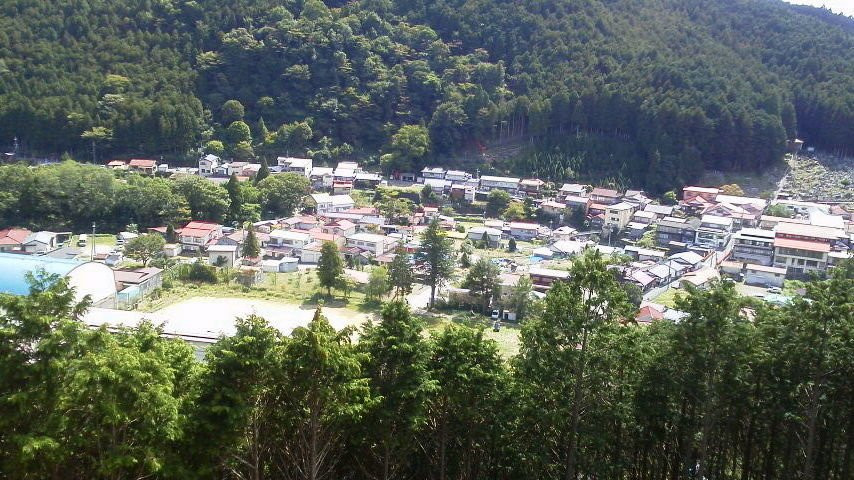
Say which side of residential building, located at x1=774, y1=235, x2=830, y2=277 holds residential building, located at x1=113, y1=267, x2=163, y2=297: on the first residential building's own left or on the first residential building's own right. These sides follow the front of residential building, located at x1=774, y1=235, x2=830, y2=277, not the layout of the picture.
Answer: on the first residential building's own right

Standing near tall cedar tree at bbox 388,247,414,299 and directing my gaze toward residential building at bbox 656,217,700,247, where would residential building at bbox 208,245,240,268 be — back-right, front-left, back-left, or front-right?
back-left

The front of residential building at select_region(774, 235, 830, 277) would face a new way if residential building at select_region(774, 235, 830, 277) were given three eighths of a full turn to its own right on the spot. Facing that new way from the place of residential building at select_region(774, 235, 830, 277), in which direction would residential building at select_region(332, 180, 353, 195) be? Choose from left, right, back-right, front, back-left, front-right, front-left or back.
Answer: front-left

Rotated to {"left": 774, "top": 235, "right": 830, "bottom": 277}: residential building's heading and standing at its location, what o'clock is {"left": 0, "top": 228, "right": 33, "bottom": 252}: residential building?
{"left": 0, "top": 228, "right": 33, "bottom": 252}: residential building is roughly at 2 o'clock from {"left": 774, "top": 235, "right": 830, "bottom": 277}: residential building.

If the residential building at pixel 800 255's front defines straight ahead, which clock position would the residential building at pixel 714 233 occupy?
the residential building at pixel 714 233 is roughly at 4 o'clock from the residential building at pixel 800 255.

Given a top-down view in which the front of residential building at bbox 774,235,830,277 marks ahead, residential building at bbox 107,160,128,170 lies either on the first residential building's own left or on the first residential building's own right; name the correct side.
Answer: on the first residential building's own right

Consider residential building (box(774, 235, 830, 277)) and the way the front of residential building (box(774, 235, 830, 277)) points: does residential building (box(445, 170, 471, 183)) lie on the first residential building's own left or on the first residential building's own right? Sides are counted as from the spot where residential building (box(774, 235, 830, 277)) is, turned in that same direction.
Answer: on the first residential building's own right

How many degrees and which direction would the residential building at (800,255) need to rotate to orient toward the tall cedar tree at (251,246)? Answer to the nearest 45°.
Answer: approximately 45° to its right

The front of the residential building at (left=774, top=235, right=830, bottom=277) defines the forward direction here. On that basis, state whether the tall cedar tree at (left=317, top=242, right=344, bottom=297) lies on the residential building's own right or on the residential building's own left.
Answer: on the residential building's own right

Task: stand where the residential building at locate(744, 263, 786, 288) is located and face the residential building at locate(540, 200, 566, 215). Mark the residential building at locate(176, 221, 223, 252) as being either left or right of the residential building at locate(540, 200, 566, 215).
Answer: left

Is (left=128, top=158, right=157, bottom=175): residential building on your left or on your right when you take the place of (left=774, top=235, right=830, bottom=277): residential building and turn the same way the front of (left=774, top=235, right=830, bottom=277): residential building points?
on your right

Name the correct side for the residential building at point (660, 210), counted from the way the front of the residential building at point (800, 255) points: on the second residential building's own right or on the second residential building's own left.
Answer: on the second residential building's own right

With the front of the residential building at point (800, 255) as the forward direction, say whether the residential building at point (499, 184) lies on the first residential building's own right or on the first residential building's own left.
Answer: on the first residential building's own right

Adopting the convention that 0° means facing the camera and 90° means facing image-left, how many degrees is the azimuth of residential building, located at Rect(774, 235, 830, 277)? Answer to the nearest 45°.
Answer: approximately 0°

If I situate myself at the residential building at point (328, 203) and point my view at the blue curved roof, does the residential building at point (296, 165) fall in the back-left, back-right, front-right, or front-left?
back-right

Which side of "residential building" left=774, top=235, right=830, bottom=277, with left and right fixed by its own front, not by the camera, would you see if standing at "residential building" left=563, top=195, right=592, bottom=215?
right
